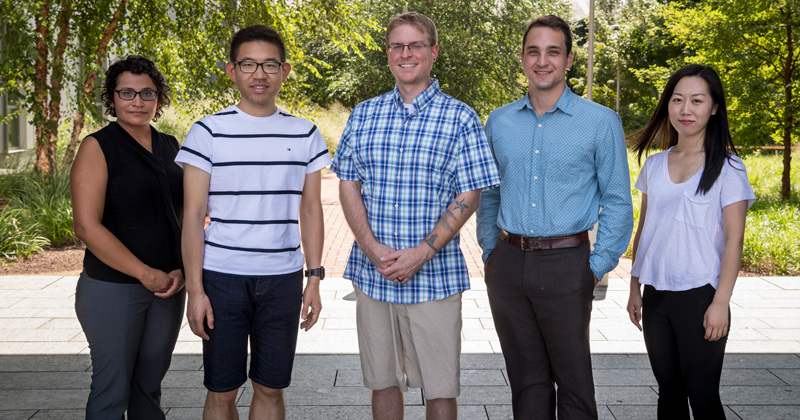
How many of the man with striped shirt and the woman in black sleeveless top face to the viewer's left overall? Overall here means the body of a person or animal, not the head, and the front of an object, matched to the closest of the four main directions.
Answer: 0

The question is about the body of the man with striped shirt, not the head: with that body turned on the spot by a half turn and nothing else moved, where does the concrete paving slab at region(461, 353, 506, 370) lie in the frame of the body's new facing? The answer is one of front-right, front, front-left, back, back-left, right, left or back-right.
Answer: front-right

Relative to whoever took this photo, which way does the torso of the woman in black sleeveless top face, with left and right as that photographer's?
facing the viewer and to the right of the viewer

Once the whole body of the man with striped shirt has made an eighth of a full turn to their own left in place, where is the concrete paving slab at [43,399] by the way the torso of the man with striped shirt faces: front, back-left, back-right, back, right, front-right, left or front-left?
back

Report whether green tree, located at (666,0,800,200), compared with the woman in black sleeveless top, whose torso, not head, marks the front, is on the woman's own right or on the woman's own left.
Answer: on the woman's own left

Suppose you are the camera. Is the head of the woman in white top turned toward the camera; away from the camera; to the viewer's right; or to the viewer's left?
toward the camera

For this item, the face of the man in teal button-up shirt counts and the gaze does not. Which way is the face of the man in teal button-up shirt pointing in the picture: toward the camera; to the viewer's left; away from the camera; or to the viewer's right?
toward the camera

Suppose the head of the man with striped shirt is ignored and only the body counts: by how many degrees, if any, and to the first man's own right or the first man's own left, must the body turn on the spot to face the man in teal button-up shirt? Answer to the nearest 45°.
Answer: approximately 90° to the first man's own left

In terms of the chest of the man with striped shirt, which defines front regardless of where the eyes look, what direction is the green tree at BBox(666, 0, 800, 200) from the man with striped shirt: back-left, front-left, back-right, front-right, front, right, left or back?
back-left

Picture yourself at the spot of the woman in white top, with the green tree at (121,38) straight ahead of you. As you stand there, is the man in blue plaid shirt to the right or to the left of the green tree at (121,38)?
left

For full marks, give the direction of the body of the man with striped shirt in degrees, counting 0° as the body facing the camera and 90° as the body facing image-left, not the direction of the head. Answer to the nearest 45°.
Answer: approximately 0°

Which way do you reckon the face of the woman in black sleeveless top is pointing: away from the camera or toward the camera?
toward the camera
